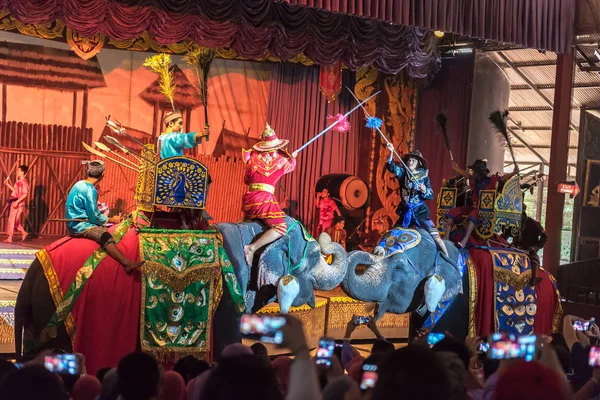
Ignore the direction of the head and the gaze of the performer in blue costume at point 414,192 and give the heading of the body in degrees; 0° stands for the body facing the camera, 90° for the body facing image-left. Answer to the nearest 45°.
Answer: approximately 45°

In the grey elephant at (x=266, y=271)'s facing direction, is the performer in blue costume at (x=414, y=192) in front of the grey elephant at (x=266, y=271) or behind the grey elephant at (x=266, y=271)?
in front

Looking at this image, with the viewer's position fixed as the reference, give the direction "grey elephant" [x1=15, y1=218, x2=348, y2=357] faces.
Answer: facing to the right of the viewer

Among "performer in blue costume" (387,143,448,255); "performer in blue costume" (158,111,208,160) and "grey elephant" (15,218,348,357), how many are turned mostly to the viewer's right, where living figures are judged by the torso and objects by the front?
2

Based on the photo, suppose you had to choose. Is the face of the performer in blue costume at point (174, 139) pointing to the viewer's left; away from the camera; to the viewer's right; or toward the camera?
to the viewer's right

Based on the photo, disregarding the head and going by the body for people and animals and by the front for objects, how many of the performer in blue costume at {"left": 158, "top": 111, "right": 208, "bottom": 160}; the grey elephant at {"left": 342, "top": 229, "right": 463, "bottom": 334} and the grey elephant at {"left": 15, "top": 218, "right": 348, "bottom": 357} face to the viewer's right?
2

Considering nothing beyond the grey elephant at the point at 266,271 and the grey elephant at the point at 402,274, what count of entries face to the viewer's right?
1

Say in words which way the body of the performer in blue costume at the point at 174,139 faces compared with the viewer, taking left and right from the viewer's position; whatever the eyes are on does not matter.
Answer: facing to the right of the viewer

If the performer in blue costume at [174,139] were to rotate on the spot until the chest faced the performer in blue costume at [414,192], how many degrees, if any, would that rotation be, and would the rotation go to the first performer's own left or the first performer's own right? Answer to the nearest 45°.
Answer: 0° — they already face them
